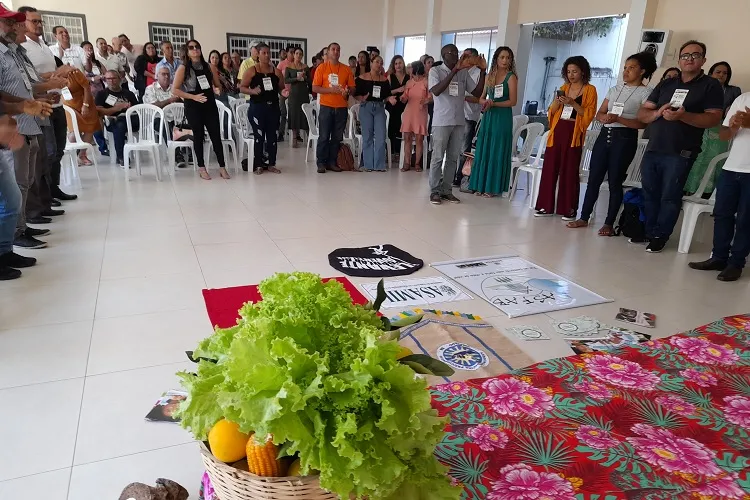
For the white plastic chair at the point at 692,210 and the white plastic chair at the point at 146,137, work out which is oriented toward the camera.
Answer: the white plastic chair at the point at 146,137

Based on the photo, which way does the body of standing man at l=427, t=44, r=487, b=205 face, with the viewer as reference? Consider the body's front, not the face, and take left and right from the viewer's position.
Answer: facing the viewer and to the right of the viewer

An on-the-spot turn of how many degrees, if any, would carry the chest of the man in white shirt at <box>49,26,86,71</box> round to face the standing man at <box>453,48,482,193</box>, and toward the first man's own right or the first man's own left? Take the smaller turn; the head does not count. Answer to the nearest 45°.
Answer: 0° — they already face them

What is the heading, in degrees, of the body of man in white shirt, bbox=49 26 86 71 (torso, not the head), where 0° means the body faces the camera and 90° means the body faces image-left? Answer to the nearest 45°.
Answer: approximately 315°

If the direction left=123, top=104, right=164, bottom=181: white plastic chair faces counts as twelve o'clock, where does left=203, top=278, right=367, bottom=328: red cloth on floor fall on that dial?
The red cloth on floor is roughly at 12 o'clock from the white plastic chair.

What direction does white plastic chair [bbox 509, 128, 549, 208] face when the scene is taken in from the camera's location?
facing the viewer and to the left of the viewer

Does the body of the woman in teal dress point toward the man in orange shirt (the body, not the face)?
no

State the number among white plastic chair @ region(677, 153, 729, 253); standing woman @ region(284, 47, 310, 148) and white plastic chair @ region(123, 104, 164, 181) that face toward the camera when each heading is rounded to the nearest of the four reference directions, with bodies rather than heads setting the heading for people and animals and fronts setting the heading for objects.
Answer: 2

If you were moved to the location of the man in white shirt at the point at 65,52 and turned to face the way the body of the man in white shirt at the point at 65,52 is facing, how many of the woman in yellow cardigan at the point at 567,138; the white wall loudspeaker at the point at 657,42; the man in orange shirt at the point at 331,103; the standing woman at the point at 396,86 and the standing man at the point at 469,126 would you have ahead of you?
5

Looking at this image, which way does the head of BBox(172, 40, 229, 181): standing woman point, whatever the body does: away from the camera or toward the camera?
toward the camera

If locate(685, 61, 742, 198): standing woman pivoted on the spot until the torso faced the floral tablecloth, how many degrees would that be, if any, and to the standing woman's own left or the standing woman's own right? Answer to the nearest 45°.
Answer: approximately 45° to the standing woman's own left

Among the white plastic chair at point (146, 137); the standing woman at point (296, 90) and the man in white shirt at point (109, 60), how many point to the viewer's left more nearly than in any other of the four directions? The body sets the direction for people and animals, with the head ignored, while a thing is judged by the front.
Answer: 0

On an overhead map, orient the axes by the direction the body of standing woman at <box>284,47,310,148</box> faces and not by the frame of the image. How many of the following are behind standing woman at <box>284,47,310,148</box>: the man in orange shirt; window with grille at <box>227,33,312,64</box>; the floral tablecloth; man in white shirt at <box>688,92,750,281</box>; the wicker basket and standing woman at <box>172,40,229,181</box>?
1

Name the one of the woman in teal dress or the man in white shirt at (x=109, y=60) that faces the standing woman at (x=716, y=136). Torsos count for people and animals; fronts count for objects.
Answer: the man in white shirt

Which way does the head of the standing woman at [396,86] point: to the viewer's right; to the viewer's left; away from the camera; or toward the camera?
toward the camera

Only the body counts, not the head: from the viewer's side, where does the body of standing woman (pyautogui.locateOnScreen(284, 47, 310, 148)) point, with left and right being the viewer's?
facing the viewer

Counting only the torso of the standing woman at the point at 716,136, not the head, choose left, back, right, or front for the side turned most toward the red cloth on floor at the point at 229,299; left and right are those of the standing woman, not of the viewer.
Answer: front

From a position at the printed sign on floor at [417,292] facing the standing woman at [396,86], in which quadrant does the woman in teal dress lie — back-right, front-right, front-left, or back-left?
front-right

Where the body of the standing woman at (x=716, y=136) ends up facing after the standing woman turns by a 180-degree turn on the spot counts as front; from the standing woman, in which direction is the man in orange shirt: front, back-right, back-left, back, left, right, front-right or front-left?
back-left

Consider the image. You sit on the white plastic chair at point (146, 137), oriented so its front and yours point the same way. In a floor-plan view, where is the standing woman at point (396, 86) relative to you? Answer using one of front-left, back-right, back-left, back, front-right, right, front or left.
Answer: left

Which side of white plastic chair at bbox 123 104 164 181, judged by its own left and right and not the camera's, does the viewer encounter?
front
